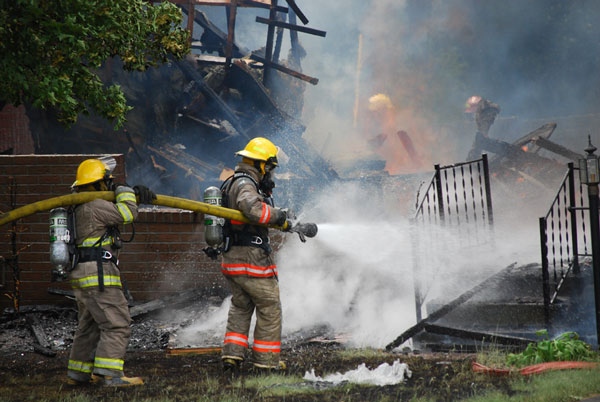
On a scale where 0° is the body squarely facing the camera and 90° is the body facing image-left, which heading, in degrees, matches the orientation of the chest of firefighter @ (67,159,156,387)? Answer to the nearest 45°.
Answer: approximately 270°

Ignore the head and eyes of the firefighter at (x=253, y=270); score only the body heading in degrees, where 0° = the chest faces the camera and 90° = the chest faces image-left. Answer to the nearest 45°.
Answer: approximately 270°

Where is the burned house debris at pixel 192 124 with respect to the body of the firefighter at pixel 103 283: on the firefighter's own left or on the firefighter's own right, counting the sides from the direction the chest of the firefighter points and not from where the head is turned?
on the firefighter's own left

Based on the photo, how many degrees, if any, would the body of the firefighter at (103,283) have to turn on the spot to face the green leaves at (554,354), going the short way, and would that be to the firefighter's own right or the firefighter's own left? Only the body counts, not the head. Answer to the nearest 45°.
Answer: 0° — they already face it

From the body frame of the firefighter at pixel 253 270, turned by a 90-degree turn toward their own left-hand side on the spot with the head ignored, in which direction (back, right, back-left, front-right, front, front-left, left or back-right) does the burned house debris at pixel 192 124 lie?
front

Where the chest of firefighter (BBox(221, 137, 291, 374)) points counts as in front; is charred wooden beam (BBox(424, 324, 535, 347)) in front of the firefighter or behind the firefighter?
in front

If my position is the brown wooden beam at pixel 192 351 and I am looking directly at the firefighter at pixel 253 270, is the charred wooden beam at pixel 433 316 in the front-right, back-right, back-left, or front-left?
front-left

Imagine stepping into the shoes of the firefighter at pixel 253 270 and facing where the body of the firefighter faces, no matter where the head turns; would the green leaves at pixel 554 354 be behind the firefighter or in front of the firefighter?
in front

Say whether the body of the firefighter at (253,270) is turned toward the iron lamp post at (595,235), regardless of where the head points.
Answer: yes

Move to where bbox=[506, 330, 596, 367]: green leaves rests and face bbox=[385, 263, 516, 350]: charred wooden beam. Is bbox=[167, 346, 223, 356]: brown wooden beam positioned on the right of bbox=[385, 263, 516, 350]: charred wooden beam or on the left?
left
